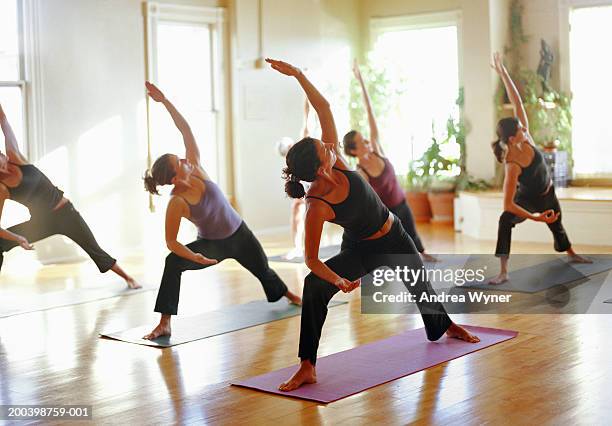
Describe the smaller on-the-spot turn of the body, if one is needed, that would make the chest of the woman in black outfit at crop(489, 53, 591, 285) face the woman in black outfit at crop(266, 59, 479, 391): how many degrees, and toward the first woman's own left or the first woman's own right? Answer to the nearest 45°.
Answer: approximately 45° to the first woman's own right

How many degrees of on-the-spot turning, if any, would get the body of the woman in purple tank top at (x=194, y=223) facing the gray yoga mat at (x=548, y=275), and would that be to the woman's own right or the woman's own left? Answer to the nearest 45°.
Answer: approximately 90° to the woman's own left

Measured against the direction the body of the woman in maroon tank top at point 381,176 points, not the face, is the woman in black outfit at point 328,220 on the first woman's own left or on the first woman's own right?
on the first woman's own right

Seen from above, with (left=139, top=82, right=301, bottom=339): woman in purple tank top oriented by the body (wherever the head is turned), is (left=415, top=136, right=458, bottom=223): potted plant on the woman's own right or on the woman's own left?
on the woman's own left

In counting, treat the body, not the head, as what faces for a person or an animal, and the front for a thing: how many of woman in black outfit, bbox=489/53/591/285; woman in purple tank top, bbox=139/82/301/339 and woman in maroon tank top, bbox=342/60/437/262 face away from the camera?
0
